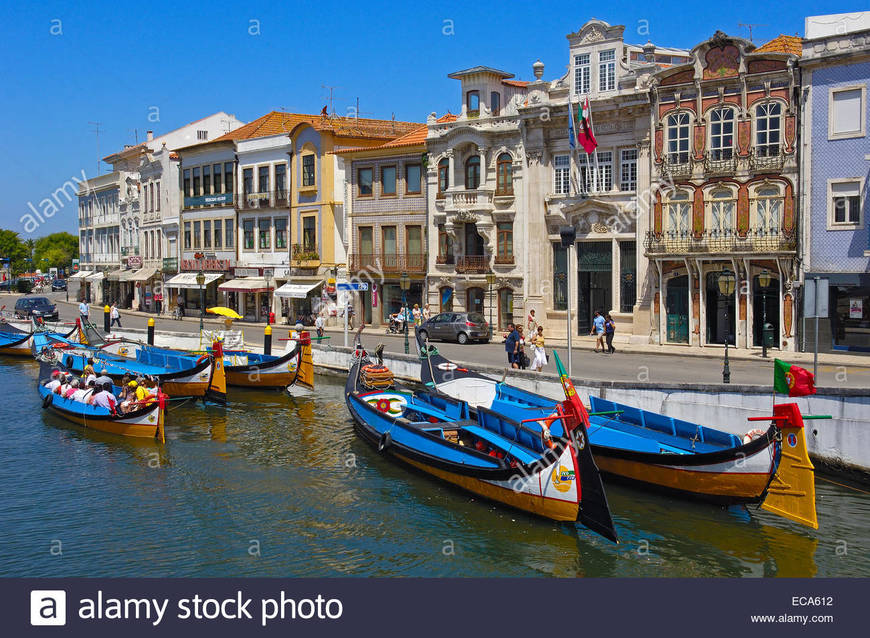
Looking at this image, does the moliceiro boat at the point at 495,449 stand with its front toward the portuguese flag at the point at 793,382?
no

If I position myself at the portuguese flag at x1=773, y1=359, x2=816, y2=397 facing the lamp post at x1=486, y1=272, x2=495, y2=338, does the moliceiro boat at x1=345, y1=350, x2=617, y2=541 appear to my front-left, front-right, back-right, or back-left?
front-left

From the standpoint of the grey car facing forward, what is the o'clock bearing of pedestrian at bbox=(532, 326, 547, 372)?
The pedestrian is roughly at 7 o'clock from the grey car.

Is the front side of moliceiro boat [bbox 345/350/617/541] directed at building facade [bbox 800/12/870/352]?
no

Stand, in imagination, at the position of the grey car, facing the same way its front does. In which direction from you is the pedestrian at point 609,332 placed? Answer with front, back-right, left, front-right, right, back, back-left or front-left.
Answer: back

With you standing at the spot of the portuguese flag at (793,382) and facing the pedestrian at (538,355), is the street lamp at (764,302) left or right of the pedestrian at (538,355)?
right

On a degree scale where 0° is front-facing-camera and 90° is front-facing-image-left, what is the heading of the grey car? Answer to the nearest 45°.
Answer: approximately 135°

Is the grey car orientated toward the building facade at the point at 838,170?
no
